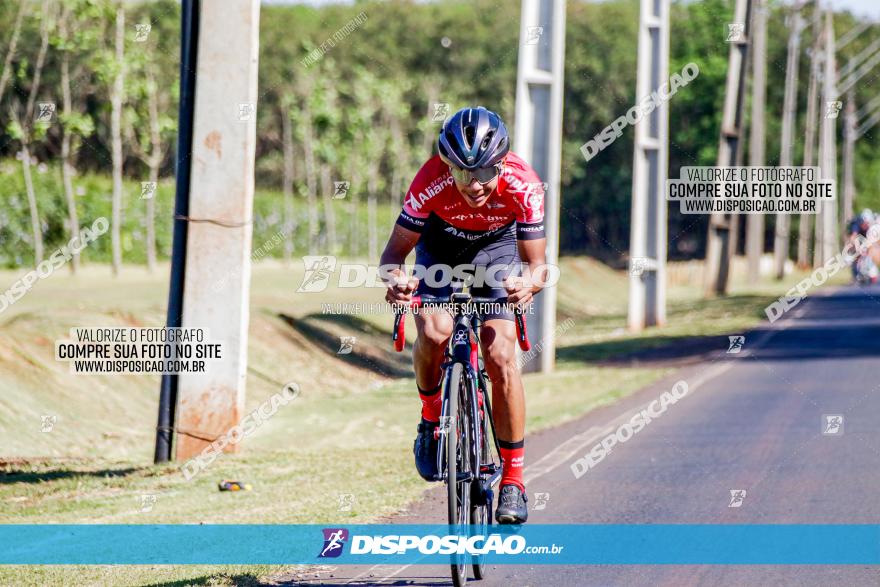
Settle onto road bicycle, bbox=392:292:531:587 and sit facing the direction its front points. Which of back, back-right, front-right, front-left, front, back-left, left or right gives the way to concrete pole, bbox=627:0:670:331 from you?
back

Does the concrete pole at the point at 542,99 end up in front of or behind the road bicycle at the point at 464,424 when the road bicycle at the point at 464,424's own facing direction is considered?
behind

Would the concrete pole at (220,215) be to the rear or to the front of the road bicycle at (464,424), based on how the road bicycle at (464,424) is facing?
to the rear

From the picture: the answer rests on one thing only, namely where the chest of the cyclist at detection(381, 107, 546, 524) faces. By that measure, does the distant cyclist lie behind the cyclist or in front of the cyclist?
behind

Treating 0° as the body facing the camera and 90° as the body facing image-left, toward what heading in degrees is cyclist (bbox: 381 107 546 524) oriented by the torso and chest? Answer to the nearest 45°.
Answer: approximately 0°

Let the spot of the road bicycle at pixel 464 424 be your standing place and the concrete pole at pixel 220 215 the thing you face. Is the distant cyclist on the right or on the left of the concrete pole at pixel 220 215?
right

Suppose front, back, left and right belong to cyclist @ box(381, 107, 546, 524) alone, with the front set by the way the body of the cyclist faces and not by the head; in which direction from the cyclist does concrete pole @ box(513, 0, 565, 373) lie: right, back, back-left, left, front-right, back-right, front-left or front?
back

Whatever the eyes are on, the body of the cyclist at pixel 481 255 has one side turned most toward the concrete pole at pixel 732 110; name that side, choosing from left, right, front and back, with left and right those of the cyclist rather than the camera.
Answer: back
